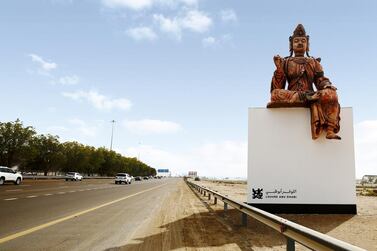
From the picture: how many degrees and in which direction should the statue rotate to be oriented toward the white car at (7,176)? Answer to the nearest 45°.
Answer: approximately 135° to its right

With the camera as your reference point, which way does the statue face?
facing the viewer

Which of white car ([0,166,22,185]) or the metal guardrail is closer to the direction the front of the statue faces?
the metal guardrail

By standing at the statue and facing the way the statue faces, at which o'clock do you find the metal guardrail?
The metal guardrail is roughly at 12 o'clock from the statue.

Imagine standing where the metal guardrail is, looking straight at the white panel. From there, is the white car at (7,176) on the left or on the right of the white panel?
left
